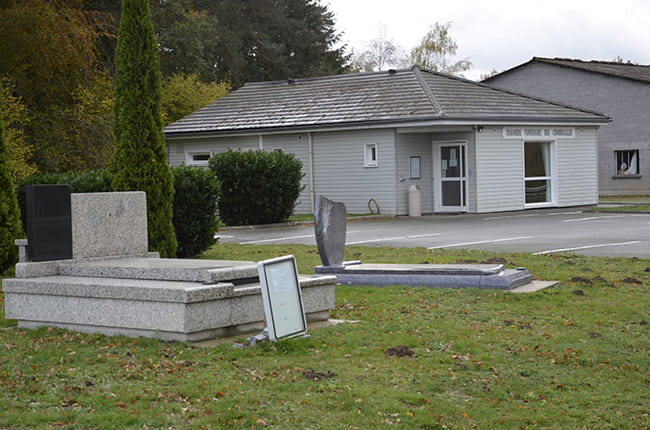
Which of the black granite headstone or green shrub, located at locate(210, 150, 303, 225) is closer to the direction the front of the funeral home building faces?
the black granite headstone

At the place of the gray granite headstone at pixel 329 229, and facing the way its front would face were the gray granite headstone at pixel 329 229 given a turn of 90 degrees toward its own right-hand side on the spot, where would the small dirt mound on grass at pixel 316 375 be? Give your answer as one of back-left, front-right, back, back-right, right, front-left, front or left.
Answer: front-left

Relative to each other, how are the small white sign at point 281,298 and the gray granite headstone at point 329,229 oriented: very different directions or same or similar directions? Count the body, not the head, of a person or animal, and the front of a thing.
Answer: same or similar directions

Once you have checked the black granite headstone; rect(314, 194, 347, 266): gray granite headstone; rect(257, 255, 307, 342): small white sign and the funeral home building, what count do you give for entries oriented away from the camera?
0

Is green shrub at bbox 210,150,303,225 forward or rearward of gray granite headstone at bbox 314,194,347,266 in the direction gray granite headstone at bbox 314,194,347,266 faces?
rearward

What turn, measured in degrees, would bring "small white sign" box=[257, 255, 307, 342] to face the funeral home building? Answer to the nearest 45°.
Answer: approximately 135° to its left

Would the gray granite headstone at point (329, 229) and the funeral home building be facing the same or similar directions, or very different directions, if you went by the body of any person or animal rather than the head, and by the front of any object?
same or similar directions

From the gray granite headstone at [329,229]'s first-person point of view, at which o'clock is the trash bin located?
The trash bin is roughly at 8 o'clock from the gray granite headstone.

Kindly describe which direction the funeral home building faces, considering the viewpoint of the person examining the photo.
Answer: facing the viewer and to the right of the viewer

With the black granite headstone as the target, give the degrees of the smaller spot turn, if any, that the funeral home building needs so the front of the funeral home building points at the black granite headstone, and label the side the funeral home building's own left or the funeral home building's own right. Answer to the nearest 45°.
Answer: approximately 45° to the funeral home building's own right

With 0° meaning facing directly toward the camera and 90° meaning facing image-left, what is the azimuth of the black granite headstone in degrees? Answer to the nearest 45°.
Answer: approximately 315°

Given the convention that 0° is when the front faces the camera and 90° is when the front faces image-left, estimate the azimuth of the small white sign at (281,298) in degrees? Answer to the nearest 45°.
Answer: approximately 315°
